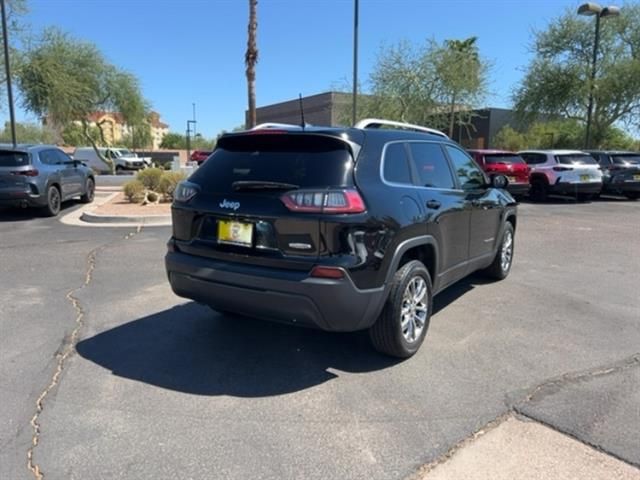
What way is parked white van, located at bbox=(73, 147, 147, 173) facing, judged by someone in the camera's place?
facing the viewer and to the right of the viewer

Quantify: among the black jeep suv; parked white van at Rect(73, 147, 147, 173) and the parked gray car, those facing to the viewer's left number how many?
0

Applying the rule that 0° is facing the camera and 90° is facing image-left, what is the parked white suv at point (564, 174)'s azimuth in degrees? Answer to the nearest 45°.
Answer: approximately 135°

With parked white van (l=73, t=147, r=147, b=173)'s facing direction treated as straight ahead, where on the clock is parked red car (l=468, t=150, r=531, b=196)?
The parked red car is roughly at 1 o'clock from the parked white van.

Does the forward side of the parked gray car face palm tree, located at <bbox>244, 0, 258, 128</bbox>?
yes

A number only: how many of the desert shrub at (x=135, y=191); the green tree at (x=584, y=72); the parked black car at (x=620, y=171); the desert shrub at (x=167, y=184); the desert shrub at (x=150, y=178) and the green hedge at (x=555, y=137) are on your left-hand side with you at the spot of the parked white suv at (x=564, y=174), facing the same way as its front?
3

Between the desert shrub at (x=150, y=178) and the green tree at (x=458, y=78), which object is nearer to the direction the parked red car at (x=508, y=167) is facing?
the green tree

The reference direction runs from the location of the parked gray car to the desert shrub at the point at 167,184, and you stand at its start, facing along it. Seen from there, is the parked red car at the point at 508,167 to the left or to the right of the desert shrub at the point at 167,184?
right

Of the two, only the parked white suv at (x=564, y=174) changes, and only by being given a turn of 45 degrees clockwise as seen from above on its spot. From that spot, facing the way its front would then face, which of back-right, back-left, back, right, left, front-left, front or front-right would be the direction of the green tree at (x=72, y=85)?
left

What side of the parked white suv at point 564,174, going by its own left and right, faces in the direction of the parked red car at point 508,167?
left

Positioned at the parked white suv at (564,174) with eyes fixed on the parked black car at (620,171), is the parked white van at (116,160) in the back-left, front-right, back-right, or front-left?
back-left

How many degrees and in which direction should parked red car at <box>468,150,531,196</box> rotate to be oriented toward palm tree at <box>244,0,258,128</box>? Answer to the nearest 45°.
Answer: approximately 45° to its left

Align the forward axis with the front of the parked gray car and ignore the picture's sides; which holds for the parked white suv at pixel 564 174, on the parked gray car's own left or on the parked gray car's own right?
on the parked gray car's own right

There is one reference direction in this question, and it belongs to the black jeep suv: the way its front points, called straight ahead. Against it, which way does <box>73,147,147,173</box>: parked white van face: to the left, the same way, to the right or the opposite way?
to the right

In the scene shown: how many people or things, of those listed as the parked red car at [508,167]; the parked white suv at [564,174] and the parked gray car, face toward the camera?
0

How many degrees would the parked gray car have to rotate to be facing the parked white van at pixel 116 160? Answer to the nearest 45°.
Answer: approximately 45° to its left

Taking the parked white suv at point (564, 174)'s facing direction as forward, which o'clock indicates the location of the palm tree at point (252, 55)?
The palm tree is roughly at 10 o'clock from the parked white suv.
